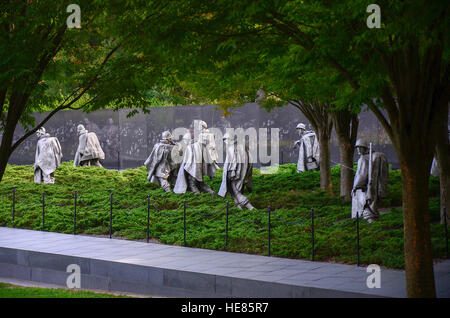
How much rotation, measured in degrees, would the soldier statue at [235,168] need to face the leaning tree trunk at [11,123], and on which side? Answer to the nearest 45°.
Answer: approximately 45° to its left

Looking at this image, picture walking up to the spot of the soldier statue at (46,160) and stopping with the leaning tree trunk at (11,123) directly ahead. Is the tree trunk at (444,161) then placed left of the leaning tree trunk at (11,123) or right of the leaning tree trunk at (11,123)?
left

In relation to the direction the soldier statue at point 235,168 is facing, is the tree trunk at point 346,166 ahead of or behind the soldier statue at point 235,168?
behind

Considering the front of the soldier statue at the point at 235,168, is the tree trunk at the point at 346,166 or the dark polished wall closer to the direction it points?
the dark polished wall

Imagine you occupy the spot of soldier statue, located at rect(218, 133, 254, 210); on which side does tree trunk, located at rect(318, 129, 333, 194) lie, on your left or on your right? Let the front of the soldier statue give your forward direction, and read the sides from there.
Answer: on your right

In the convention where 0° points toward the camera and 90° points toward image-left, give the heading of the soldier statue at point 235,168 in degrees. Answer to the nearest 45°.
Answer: approximately 90°

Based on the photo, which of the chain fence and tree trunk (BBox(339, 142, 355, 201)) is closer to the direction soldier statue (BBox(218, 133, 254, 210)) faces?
the chain fence

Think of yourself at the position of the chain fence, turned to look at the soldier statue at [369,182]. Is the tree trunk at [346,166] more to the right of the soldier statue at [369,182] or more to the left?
left
